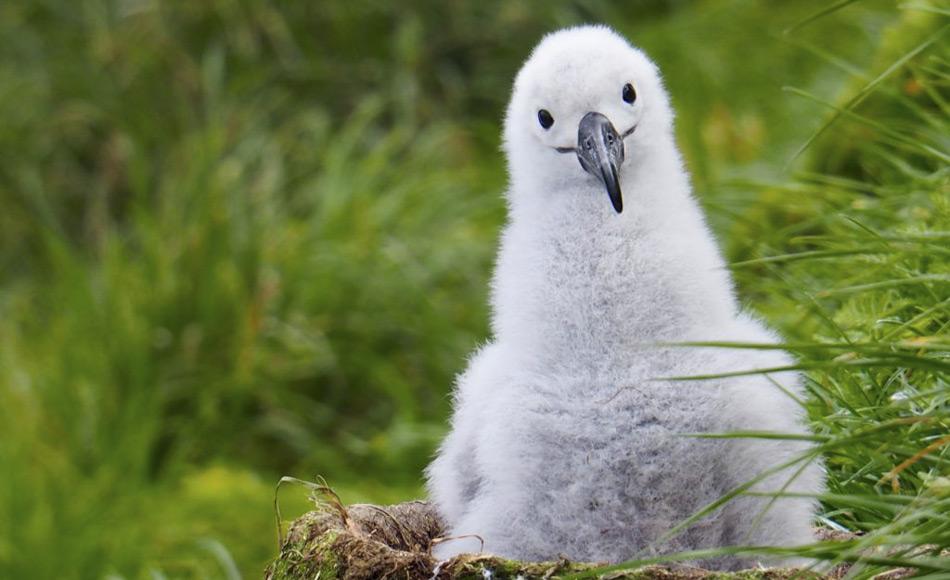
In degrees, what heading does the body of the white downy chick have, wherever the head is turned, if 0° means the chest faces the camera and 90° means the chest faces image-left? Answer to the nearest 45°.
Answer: approximately 0°
